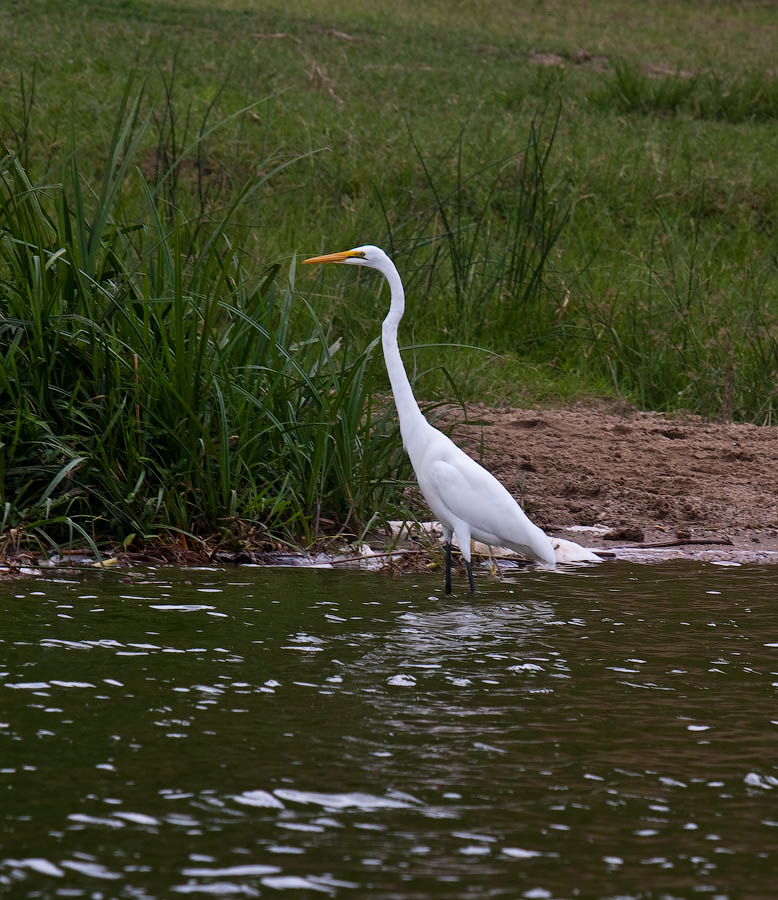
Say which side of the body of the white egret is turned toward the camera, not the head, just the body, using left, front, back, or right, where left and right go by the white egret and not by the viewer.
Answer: left
